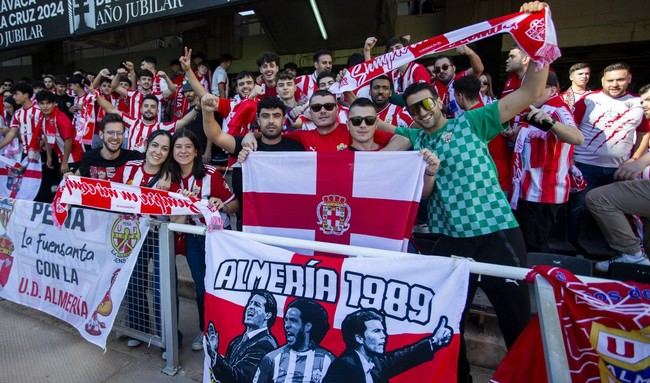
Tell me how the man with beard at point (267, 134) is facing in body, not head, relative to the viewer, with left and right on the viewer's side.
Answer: facing the viewer

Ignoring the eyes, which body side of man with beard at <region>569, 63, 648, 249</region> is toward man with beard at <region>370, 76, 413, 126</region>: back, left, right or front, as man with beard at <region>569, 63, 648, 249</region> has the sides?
right

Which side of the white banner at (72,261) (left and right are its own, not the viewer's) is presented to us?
front

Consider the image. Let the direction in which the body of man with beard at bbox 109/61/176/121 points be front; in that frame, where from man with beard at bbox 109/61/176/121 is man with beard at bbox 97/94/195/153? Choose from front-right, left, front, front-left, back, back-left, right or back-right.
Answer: front

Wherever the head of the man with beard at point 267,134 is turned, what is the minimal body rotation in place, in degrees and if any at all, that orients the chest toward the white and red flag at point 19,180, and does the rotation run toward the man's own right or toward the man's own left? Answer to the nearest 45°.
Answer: approximately 135° to the man's own right

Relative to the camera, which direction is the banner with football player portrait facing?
toward the camera

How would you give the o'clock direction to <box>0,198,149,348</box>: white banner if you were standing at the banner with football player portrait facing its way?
The white banner is roughly at 4 o'clock from the banner with football player portrait.

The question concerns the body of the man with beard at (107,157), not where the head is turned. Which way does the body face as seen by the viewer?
toward the camera
